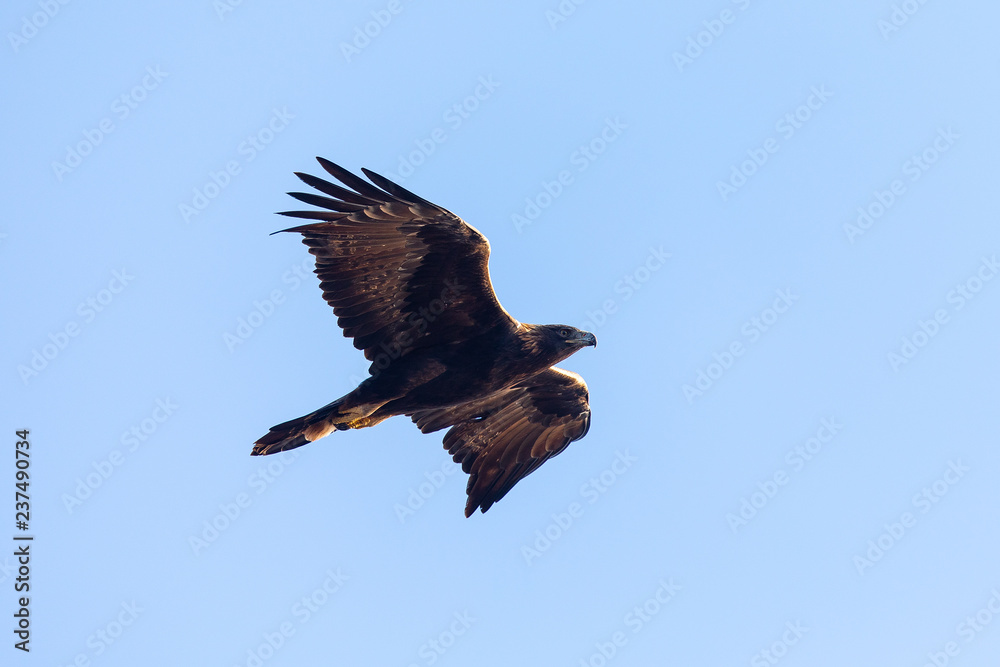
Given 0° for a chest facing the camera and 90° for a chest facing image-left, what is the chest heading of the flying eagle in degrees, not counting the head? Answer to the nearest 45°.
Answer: approximately 270°
